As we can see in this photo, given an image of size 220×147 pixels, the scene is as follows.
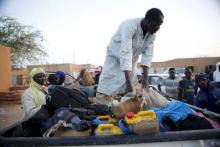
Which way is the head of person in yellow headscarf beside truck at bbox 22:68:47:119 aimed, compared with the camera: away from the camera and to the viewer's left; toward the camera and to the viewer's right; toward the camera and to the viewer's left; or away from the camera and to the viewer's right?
toward the camera and to the viewer's right

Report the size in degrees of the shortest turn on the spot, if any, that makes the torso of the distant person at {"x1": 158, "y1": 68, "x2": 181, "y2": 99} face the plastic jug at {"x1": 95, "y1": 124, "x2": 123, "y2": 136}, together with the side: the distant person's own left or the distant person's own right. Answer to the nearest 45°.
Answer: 0° — they already face it

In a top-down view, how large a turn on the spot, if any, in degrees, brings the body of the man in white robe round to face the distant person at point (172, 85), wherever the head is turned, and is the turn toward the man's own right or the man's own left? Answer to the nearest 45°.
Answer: approximately 135° to the man's own left

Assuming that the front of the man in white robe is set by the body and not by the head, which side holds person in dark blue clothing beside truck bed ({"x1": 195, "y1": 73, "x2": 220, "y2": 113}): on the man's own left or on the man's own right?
on the man's own left

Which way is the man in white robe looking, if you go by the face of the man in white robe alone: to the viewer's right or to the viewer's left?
to the viewer's right

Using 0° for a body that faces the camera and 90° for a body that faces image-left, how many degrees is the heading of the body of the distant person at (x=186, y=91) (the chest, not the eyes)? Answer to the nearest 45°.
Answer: approximately 0°

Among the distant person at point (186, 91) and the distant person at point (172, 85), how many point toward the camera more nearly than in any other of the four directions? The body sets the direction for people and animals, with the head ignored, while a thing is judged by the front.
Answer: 2

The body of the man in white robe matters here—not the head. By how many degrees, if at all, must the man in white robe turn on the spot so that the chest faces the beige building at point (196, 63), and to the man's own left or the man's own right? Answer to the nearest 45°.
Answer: approximately 135° to the man's own left

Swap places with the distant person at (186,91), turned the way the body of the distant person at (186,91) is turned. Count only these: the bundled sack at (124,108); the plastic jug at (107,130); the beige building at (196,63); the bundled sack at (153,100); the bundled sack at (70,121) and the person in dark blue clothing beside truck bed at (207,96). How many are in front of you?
5

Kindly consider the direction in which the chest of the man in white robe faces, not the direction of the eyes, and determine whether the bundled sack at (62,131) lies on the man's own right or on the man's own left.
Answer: on the man's own right
